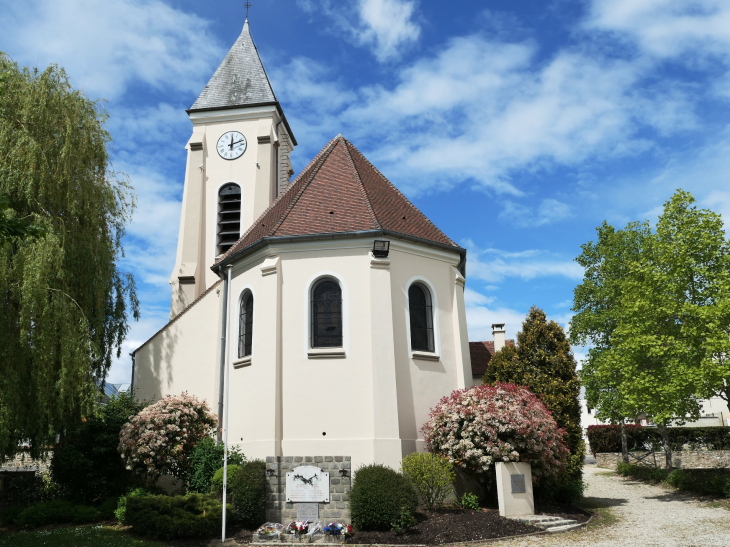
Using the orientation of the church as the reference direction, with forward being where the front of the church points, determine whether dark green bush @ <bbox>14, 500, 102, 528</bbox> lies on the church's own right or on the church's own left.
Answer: on the church's own left

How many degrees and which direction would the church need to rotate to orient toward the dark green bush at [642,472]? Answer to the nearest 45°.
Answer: approximately 45° to its right

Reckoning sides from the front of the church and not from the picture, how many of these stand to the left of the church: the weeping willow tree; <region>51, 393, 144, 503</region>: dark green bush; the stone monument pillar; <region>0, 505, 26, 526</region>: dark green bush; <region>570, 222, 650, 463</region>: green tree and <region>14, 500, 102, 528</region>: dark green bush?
4

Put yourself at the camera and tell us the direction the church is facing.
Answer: facing away from the viewer

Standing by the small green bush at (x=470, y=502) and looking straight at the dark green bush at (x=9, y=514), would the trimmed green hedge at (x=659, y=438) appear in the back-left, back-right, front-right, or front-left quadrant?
back-right

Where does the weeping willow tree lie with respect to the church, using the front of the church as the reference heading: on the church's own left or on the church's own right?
on the church's own left

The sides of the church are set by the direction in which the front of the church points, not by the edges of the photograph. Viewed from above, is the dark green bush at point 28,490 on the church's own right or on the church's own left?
on the church's own left

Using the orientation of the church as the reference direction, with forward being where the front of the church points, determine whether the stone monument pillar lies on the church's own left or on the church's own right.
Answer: on the church's own right

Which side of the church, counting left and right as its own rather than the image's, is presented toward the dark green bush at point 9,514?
left
